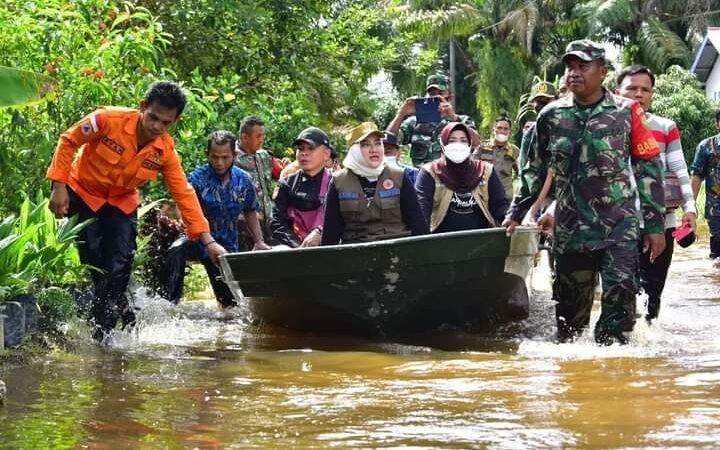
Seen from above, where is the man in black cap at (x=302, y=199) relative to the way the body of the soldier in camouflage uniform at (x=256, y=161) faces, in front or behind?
in front

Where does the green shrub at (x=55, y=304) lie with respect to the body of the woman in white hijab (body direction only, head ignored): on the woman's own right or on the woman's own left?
on the woman's own right

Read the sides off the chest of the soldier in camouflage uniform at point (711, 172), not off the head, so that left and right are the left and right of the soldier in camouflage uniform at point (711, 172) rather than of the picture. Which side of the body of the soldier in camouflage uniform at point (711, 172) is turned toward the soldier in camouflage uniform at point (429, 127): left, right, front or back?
right

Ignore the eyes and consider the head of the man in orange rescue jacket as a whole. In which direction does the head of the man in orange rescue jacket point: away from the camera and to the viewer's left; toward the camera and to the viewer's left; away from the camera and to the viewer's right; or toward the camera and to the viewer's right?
toward the camera and to the viewer's right

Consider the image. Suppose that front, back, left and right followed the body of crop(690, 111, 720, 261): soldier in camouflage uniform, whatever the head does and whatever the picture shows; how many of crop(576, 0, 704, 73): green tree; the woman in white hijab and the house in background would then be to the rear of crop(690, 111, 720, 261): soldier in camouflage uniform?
2

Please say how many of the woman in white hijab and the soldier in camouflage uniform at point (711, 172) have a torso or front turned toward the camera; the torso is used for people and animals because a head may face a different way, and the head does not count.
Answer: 2

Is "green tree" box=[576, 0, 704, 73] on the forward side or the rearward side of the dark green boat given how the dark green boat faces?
on the rearward side

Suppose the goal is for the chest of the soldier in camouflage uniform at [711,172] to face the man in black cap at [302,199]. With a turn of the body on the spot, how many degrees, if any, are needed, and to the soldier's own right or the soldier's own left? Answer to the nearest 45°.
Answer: approximately 45° to the soldier's own right

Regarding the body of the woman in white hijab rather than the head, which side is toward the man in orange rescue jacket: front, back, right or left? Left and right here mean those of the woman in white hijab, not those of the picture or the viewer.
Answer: right
